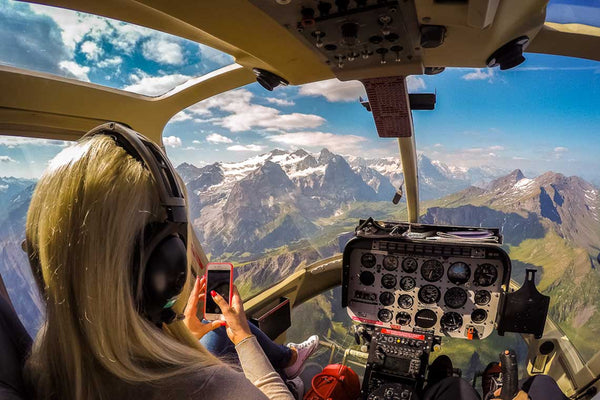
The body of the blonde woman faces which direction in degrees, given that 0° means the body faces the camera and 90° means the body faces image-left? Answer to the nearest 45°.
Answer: approximately 225°

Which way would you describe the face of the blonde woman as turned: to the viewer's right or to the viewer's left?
to the viewer's right
